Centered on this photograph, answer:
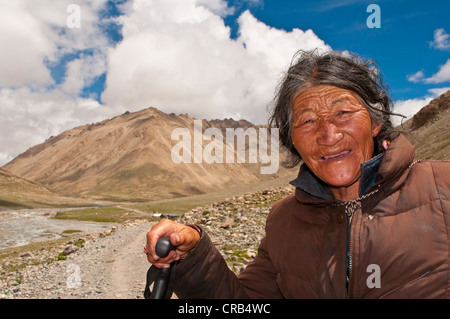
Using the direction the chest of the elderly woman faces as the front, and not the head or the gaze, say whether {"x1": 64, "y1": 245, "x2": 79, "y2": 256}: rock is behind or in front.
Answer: behind

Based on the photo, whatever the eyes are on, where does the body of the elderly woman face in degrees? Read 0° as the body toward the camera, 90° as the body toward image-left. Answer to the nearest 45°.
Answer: approximately 0°
